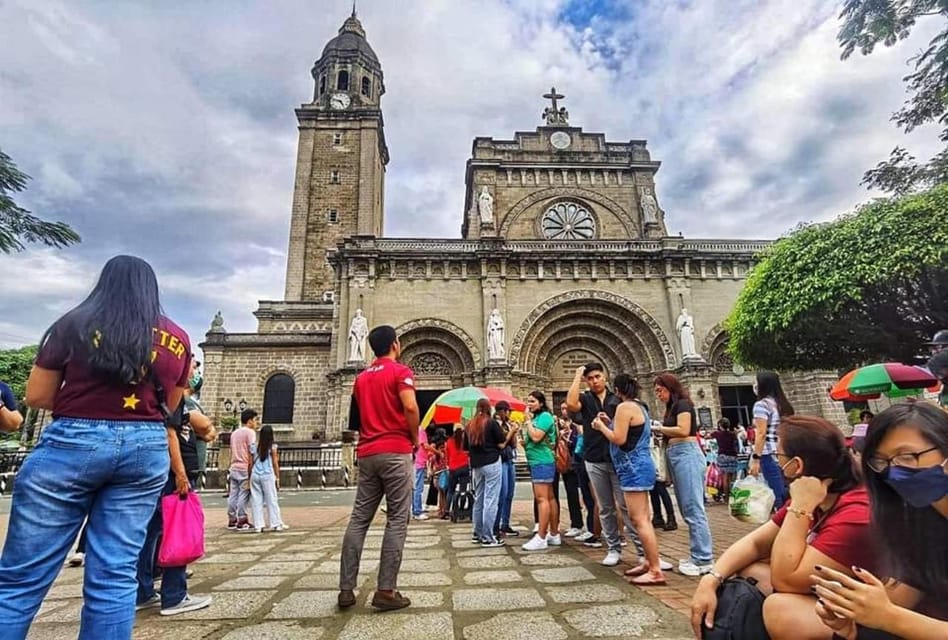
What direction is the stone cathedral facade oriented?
toward the camera

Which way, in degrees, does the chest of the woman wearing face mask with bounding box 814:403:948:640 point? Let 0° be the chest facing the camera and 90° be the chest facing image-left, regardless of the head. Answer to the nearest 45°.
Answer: approximately 45°

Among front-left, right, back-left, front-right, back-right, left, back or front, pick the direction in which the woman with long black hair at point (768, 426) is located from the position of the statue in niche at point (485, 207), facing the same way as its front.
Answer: front

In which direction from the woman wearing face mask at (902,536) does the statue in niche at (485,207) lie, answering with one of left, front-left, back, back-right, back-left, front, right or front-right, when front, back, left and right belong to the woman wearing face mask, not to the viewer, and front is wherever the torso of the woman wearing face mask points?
right

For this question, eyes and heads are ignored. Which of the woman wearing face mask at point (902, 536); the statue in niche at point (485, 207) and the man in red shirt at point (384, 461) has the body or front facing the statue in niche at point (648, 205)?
the man in red shirt

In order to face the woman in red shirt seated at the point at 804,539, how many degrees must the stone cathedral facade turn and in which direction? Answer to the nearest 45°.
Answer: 0° — it already faces them

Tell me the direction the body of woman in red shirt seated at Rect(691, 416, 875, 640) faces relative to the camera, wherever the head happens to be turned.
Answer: to the viewer's left

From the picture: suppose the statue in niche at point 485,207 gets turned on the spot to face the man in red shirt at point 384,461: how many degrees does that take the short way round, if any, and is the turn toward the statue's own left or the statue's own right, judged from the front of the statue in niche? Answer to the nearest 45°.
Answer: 0° — it already faces them

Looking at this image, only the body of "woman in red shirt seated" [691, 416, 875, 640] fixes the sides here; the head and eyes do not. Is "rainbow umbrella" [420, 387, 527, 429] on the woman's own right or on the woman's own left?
on the woman's own right

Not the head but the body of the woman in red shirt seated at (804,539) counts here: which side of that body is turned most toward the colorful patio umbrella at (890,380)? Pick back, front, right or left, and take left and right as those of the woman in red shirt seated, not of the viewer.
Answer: right

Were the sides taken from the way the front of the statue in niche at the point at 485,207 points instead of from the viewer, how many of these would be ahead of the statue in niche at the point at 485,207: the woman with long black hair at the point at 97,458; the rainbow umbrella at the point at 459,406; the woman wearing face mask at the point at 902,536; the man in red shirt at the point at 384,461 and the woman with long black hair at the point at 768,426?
5

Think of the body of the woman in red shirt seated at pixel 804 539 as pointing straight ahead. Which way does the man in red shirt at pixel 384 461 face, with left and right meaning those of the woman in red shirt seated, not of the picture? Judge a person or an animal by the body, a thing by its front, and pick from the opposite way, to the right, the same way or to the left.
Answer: to the right

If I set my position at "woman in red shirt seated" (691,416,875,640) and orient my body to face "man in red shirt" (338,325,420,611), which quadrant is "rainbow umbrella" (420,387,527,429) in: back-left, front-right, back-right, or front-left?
front-right

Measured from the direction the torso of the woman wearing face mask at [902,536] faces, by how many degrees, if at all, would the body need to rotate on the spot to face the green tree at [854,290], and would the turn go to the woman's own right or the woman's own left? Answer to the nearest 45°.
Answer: approximately 135° to the woman's own right

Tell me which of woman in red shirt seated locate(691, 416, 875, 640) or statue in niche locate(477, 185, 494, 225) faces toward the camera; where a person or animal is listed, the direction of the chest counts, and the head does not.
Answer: the statue in niche

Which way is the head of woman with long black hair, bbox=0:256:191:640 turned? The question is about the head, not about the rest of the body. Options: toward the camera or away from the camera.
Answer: away from the camera

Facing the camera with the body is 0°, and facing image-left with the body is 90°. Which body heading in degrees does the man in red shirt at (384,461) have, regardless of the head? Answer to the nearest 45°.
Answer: approximately 225°

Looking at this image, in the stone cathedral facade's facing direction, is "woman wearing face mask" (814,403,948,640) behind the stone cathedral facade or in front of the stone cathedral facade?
in front

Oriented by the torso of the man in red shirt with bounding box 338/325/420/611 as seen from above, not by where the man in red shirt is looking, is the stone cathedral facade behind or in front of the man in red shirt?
in front
